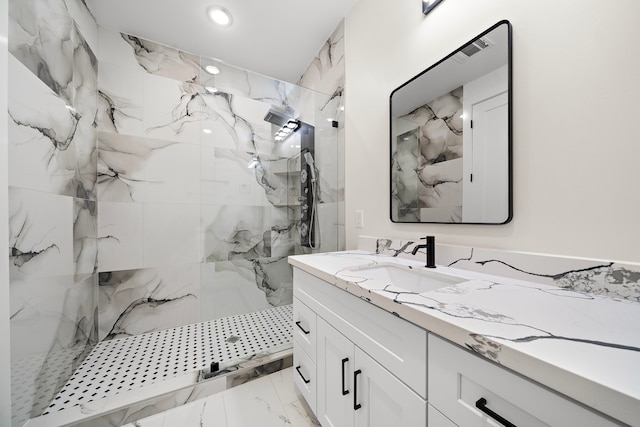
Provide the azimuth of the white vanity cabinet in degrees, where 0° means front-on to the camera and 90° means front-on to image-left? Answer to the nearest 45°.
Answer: approximately 45°

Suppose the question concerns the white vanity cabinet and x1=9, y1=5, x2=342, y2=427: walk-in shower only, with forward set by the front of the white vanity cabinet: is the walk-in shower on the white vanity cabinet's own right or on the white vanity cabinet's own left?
on the white vanity cabinet's own right
